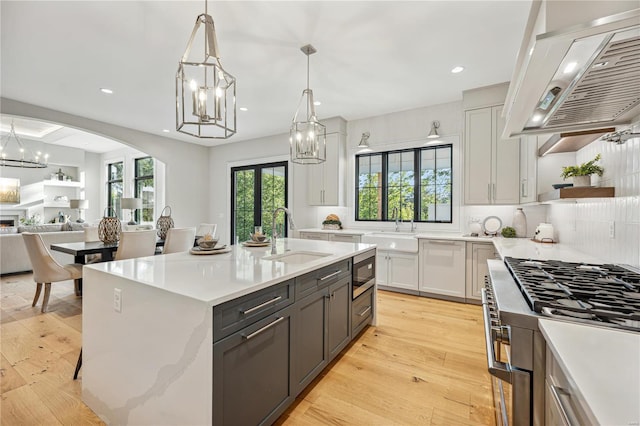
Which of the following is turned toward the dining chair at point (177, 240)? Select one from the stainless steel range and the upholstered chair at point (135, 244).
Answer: the stainless steel range

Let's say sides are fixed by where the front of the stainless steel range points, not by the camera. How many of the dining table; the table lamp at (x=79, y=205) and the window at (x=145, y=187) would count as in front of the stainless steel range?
3

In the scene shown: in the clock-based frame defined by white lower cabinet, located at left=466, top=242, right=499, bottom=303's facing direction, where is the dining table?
The dining table is roughly at 2 o'clock from the white lower cabinet.

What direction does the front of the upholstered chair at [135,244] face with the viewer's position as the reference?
facing away from the viewer and to the left of the viewer

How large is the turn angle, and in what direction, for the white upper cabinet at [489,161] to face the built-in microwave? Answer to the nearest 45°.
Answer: approximately 45° to its right

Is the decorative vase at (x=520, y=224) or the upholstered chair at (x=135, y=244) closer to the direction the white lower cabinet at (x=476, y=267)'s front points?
the upholstered chair

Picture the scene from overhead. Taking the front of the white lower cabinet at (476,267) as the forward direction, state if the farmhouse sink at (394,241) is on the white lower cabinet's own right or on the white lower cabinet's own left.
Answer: on the white lower cabinet's own right

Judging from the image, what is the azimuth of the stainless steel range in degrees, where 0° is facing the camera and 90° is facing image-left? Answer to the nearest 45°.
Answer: approximately 90°
